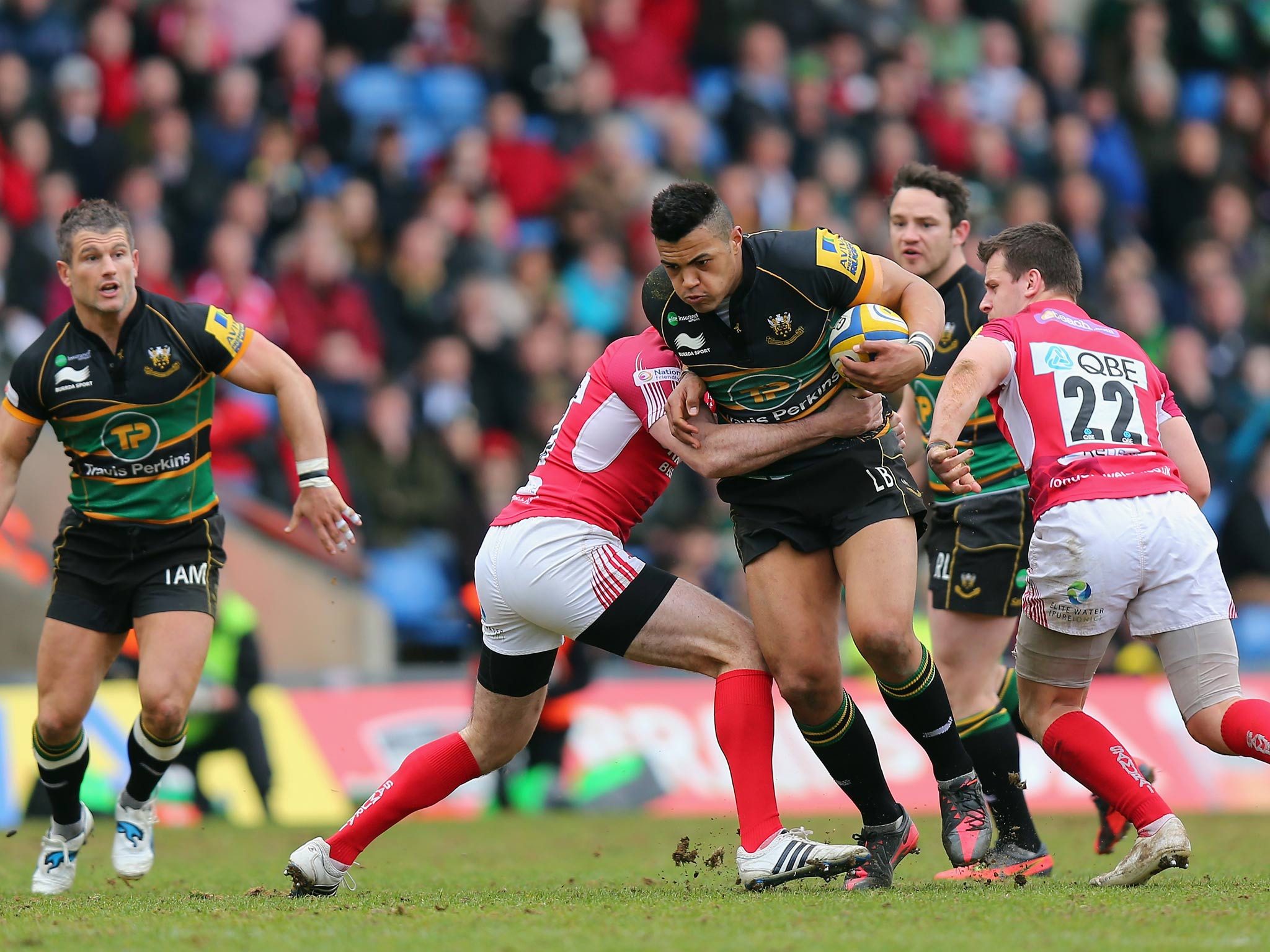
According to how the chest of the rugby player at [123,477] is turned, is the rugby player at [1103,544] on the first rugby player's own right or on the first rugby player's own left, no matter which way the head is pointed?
on the first rugby player's own left

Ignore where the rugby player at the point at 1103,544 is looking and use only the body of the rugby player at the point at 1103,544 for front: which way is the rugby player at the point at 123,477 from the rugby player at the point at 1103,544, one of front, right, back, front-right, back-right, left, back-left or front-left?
front-left

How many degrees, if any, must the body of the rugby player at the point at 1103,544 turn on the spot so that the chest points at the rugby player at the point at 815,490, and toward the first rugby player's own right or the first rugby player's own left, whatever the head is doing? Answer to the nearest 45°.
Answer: approximately 45° to the first rugby player's own left

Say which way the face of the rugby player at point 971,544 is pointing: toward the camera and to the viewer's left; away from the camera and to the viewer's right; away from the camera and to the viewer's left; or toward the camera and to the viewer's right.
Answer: toward the camera and to the viewer's left

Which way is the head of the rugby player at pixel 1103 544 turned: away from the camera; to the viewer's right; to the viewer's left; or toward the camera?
to the viewer's left

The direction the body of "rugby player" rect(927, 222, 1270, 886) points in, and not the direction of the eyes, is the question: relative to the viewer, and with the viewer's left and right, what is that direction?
facing away from the viewer and to the left of the viewer

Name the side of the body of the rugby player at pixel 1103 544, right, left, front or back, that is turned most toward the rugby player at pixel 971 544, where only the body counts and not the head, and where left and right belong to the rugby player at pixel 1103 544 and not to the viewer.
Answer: front

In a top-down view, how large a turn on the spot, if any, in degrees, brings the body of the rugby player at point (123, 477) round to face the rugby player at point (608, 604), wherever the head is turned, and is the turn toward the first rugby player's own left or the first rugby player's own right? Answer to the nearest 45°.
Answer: approximately 45° to the first rugby player's own left

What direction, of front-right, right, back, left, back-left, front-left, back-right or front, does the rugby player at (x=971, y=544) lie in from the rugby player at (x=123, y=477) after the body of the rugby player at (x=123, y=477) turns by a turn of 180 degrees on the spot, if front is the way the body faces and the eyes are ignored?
right

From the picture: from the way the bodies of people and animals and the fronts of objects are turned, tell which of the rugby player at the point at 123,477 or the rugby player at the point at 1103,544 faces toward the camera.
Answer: the rugby player at the point at 123,477

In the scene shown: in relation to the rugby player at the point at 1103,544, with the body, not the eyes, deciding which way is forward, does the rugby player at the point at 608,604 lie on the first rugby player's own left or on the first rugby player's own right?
on the first rugby player's own left

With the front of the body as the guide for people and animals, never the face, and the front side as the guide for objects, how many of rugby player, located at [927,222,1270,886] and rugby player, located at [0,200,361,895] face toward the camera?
1

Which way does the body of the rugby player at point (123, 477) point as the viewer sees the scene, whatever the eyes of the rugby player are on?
toward the camera

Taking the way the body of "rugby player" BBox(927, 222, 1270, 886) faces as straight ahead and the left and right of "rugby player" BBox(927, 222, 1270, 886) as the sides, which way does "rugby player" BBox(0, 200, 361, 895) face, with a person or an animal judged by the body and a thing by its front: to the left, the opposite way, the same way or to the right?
the opposite way

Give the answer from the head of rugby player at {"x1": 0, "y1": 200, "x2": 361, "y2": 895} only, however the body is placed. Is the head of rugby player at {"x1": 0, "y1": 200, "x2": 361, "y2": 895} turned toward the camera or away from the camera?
toward the camera
